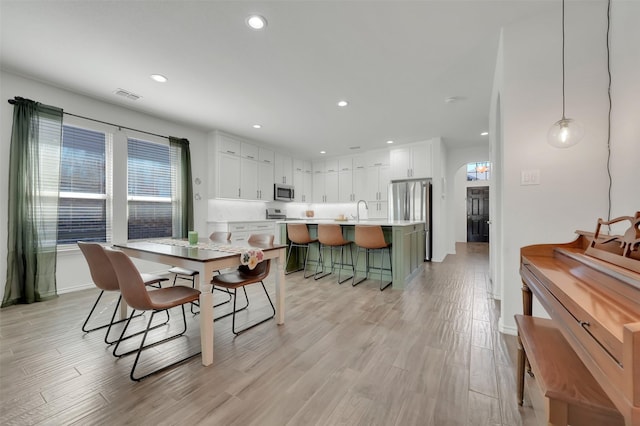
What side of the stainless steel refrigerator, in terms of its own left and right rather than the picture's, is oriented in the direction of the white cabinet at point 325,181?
right

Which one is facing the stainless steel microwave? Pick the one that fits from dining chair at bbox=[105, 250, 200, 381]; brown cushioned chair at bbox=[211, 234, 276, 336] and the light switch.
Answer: the dining chair

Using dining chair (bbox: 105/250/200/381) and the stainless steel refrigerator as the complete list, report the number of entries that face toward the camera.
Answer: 1

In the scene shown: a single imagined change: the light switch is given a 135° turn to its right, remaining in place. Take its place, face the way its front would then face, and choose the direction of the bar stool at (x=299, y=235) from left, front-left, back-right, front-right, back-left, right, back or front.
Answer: front-left

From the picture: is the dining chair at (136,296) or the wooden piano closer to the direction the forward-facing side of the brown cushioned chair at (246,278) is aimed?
the dining chair

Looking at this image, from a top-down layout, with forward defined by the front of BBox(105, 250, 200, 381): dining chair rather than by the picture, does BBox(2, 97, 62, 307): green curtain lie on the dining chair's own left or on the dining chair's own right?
on the dining chair's own left

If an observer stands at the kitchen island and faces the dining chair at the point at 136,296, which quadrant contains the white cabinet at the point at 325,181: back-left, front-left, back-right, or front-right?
back-right

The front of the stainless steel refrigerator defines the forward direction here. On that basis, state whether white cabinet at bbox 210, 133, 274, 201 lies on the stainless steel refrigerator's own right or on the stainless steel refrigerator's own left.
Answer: on the stainless steel refrigerator's own right

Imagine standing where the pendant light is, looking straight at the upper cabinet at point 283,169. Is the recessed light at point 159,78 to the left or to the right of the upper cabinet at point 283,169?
left

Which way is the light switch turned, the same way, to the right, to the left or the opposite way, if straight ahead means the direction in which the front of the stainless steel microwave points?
to the right

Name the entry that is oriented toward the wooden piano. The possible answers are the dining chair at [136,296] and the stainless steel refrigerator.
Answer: the stainless steel refrigerator

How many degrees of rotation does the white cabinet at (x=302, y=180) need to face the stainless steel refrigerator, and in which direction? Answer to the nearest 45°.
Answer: approximately 45° to its left
